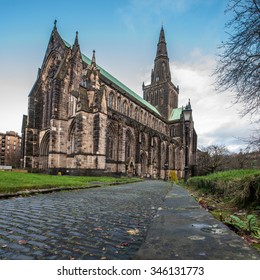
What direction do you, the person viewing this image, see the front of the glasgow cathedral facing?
facing the viewer and to the left of the viewer

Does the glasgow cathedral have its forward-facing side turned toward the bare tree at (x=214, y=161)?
no
